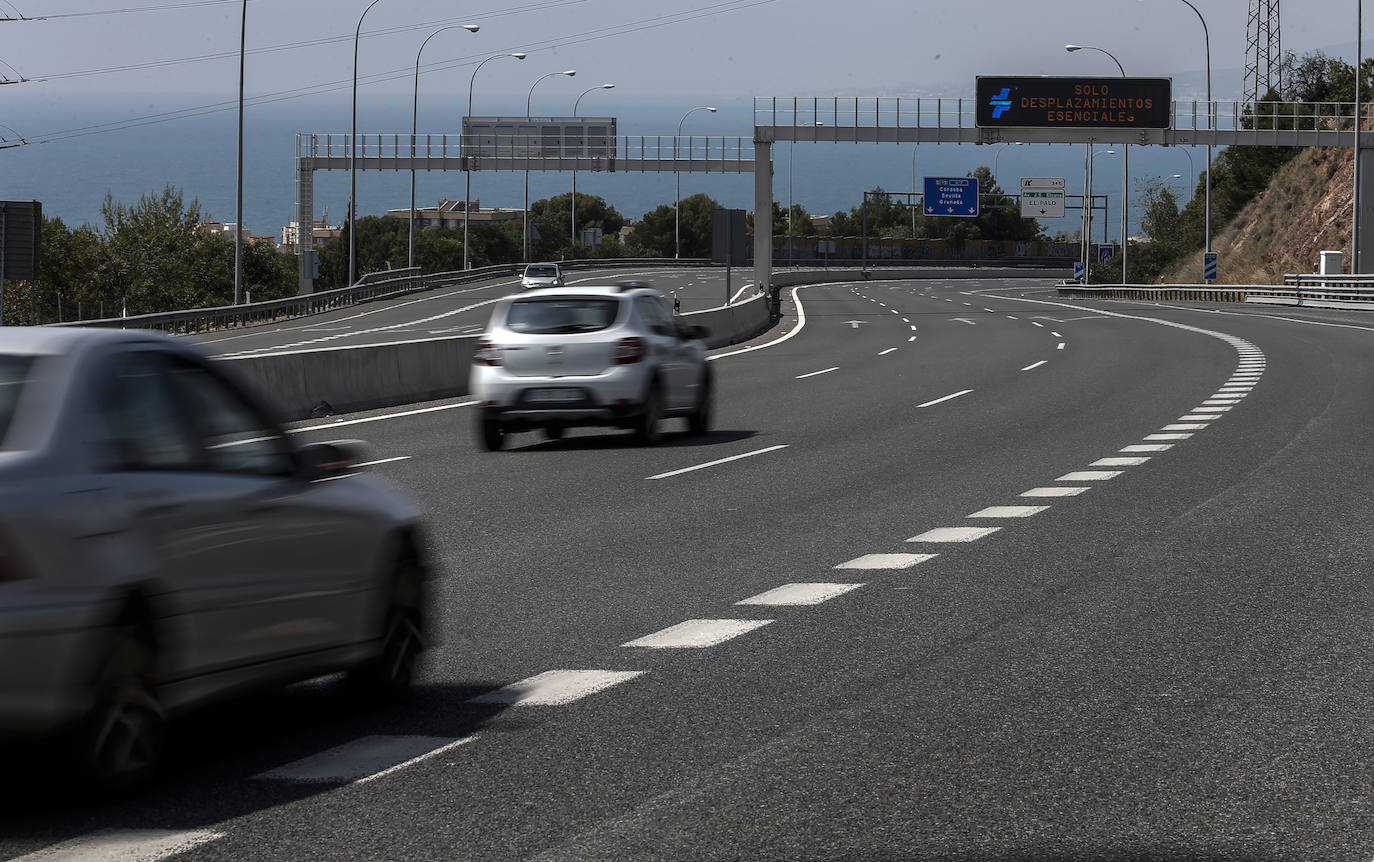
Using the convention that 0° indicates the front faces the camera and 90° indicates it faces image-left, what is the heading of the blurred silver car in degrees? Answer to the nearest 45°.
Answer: approximately 225°

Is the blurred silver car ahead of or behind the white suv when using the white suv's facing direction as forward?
behind

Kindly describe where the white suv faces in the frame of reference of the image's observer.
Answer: facing away from the viewer and to the right of the viewer

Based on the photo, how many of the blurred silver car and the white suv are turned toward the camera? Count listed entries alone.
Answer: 0

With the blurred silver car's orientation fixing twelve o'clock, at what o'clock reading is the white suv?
The white suv is roughly at 11 o'clock from the blurred silver car.

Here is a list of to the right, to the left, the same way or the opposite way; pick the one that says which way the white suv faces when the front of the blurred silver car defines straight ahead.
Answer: the same way
